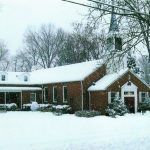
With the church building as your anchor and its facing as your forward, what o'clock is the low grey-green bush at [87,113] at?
The low grey-green bush is roughly at 2 o'clock from the church building.

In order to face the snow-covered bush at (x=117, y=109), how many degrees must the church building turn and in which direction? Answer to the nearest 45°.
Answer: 0° — it already faces it

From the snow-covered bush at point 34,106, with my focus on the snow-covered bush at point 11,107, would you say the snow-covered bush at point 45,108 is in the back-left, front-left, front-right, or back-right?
back-left

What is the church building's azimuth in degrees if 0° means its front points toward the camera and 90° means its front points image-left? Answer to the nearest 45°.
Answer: approximately 315°
